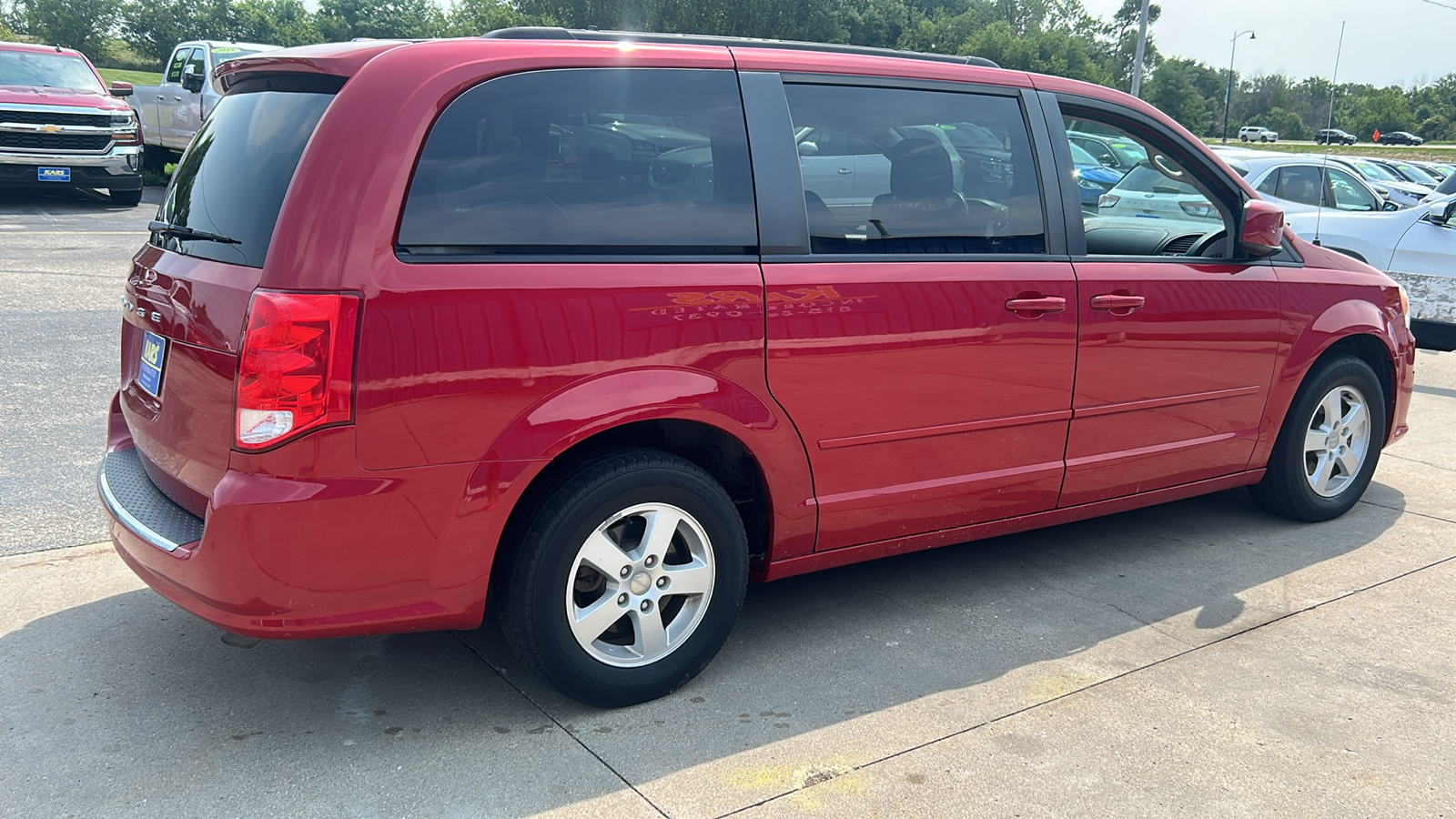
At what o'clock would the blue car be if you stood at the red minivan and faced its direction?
The blue car is roughly at 12 o'clock from the red minivan.

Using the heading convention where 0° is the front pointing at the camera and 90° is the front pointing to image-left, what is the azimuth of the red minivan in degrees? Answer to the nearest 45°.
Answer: approximately 225°

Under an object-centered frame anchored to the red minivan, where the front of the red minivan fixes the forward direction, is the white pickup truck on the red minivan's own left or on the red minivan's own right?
on the red minivan's own left
